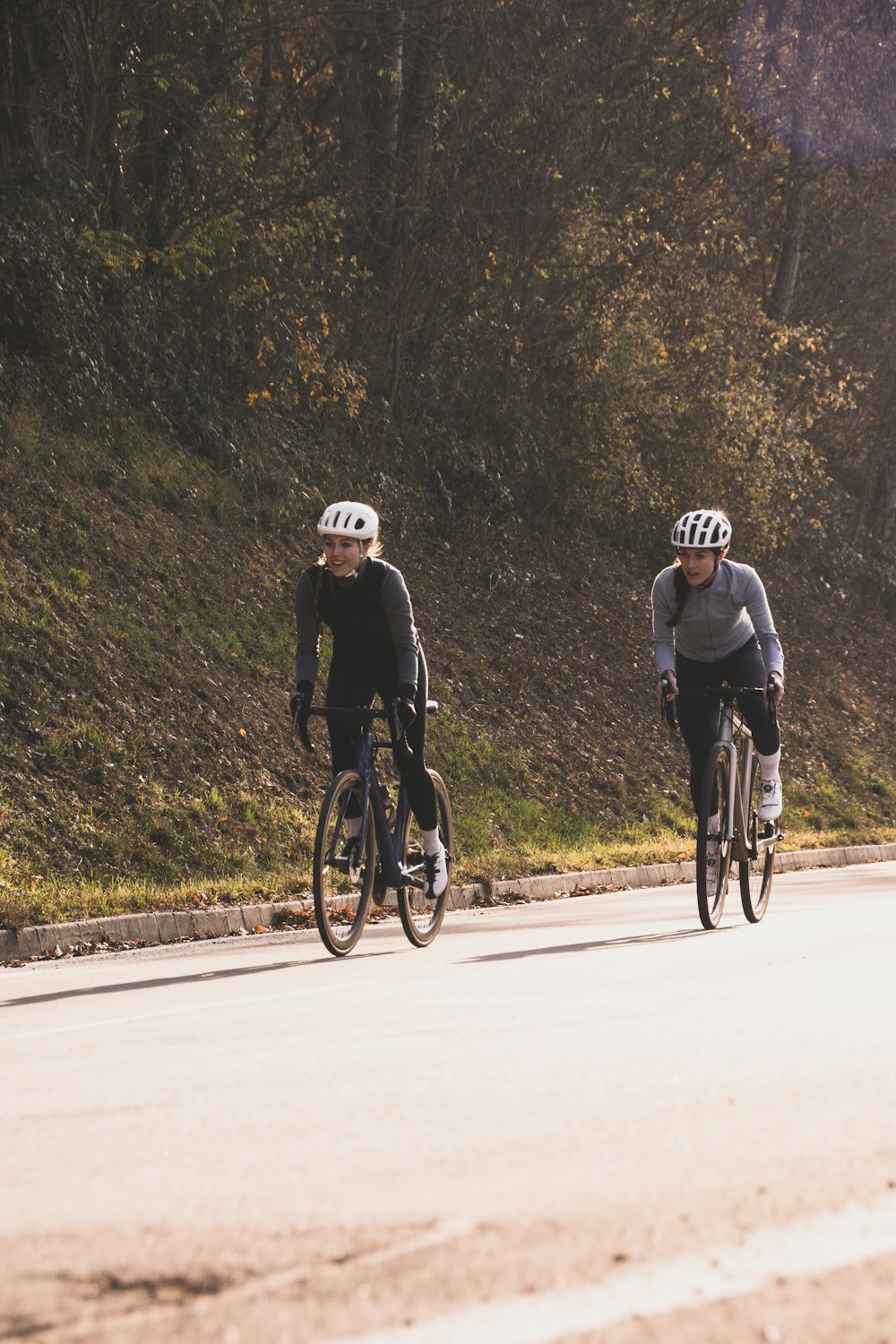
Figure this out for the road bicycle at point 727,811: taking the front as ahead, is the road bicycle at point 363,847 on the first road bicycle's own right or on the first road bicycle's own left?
on the first road bicycle's own right

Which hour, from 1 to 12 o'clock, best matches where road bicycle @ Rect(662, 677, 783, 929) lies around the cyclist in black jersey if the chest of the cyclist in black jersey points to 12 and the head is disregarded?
The road bicycle is roughly at 8 o'clock from the cyclist in black jersey.

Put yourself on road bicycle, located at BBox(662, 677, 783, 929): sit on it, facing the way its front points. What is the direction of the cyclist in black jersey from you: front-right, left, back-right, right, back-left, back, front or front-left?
front-right

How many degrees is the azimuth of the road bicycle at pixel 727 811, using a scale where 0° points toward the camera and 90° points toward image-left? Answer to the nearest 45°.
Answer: approximately 0°

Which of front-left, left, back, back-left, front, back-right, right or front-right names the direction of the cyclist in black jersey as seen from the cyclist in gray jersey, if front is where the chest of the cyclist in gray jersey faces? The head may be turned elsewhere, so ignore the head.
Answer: front-right

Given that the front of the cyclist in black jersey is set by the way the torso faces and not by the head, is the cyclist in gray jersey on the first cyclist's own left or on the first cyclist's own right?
on the first cyclist's own left
